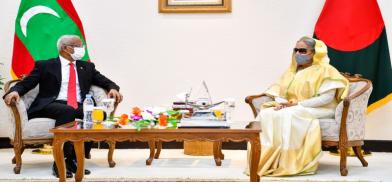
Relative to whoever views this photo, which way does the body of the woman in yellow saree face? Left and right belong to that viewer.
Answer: facing the viewer and to the left of the viewer

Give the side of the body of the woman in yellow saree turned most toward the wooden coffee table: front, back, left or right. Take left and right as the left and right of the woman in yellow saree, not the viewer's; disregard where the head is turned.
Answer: front

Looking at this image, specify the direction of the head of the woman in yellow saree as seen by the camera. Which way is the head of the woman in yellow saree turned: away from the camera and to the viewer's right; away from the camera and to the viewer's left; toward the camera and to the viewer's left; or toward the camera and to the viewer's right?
toward the camera and to the viewer's left

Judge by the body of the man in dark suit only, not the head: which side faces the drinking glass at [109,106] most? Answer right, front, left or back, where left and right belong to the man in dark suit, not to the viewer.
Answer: front

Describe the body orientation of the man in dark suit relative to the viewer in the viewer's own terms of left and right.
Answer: facing the viewer and to the right of the viewer

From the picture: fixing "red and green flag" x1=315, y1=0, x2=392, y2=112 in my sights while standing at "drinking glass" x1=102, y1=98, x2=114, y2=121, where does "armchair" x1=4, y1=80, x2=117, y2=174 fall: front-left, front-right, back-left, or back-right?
back-left

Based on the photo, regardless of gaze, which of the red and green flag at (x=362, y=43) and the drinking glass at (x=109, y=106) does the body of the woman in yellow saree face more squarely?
the drinking glass

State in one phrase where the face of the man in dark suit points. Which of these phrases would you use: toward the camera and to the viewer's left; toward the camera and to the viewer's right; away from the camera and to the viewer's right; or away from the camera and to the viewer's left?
toward the camera and to the viewer's right

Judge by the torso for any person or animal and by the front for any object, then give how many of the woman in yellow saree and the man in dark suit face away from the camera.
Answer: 0

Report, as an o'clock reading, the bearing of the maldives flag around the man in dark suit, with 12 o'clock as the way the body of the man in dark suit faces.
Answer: The maldives flag is roughly at 7 o'clock from the man in dark suit.

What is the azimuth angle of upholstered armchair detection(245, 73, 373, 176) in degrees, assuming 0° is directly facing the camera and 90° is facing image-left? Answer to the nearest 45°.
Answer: approximately 45°
